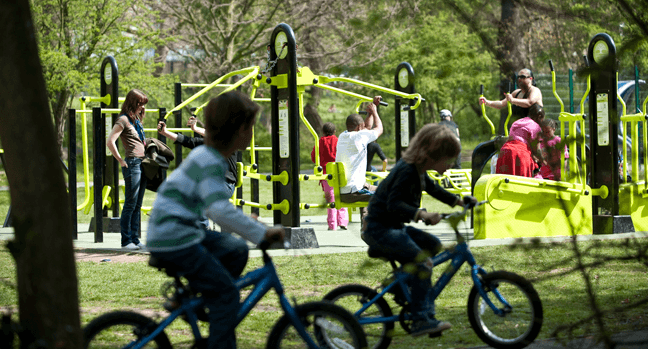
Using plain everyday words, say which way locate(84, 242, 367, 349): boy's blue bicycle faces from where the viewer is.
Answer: facing to the right of the viewer

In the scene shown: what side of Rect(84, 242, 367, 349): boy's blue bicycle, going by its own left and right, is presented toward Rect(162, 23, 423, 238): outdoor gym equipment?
left

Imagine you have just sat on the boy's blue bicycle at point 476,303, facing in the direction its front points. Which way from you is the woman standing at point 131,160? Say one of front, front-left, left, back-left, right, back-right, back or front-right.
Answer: back-left

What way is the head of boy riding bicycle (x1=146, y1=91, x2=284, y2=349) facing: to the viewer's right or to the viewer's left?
to the viewer's right

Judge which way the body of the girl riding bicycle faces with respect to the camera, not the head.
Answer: to the viewer's right

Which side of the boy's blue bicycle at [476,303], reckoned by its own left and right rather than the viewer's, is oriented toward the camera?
right
